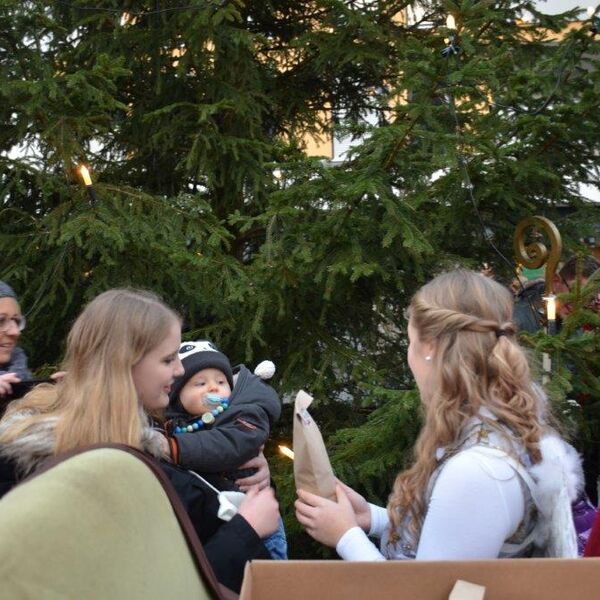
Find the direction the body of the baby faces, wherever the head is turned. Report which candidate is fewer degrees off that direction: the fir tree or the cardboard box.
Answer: the cardboard box

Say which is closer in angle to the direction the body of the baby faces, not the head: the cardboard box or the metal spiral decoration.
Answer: the cardboard box

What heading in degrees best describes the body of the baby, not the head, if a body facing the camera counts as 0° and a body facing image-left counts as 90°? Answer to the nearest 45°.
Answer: approximately 315°

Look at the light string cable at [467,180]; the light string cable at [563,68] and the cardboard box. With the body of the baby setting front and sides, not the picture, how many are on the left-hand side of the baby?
2

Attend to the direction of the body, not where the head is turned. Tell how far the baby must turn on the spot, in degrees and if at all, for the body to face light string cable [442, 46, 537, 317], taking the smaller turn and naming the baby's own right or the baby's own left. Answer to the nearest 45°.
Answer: approximately 90° to the baby's own left

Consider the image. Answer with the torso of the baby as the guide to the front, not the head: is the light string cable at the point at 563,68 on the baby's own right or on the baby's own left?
on the baby's own left

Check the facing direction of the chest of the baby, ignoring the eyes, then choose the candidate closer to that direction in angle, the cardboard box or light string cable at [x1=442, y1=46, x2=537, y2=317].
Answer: the cardboard box

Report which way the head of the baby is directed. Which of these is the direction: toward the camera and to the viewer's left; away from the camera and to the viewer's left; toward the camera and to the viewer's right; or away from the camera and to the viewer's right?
toward the camera and to the viewer's right

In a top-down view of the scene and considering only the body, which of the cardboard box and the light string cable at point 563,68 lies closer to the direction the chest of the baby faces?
the cardboard box

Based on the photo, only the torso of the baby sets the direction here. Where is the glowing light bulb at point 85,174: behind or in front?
behind

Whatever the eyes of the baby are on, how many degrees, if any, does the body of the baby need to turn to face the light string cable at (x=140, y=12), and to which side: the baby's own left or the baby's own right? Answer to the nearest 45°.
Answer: approximately 135° to the baby's own left
